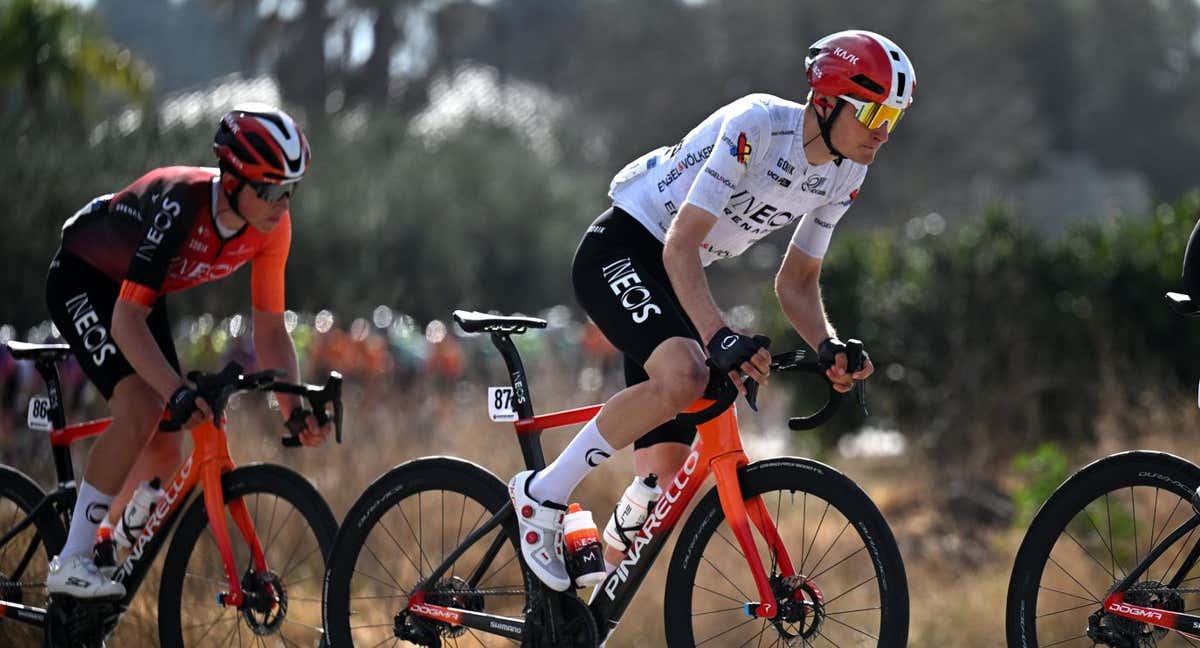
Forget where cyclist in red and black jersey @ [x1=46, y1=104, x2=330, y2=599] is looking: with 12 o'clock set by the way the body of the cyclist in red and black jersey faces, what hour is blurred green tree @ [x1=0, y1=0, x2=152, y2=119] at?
The blurred green tree is roughly at 7 o'clock from the cyclist in red and black jersey.

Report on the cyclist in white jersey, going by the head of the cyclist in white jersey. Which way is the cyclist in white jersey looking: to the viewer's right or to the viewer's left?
to the viewer's right

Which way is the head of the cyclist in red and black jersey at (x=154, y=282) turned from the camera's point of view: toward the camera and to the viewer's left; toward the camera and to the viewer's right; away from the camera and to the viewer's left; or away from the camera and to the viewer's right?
toward the camera and to the viewer's right

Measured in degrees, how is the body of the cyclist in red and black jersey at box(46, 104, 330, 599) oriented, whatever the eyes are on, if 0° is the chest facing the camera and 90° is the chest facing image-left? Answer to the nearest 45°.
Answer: approximately 315°

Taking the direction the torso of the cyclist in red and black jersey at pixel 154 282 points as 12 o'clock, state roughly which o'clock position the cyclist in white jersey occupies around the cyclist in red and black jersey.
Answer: The cyclist in white jersey is roughly at 12 o'clock from the cyclist in red and black jersey.

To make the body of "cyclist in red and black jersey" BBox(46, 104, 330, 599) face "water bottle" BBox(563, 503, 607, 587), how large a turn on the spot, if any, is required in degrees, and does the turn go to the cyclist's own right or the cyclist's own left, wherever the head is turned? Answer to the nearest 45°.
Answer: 0° — they already face it

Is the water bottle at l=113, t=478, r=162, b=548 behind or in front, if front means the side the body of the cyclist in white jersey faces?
behind

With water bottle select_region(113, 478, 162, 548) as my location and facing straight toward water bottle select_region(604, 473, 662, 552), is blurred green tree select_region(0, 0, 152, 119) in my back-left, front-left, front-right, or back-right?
back-left
